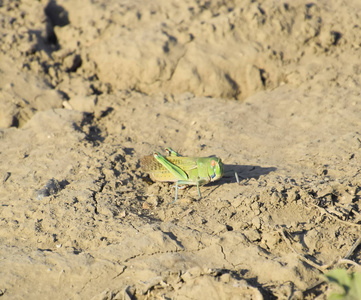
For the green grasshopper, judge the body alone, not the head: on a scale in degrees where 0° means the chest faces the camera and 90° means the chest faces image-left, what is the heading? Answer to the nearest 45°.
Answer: approximately 270°
